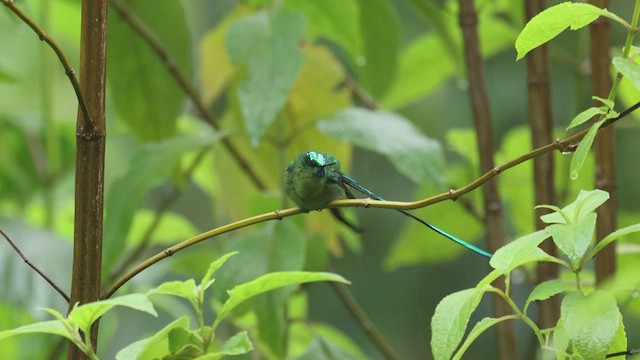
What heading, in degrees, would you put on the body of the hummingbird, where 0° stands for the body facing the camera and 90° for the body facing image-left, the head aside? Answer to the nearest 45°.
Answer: approximately 45°

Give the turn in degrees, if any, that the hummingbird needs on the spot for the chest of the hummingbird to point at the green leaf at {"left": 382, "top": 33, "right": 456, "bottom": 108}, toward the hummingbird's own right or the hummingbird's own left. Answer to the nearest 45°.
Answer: approximately 135° to the hummingbird's own right
